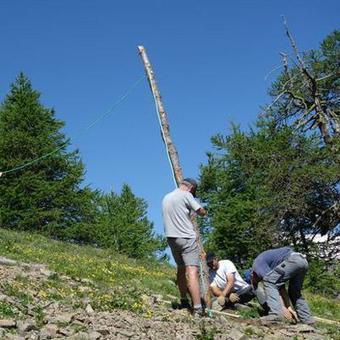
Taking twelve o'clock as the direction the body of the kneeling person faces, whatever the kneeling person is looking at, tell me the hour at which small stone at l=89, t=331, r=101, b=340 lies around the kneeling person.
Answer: The small stone is roughly at 11 o'clock from the kneeling person.

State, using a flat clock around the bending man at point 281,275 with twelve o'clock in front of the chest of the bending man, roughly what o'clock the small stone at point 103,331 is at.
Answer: The small stone is roughly at 10 o'clock from the bending man.

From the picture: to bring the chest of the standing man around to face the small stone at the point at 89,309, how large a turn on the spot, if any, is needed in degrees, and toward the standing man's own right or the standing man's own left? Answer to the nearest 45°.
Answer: approximately 180°

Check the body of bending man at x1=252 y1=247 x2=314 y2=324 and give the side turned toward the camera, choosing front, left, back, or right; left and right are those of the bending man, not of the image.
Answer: left

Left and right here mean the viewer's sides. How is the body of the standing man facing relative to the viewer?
facing away from the viewer and to the right of the viewer

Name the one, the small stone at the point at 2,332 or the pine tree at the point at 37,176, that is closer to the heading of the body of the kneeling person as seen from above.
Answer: the small stone

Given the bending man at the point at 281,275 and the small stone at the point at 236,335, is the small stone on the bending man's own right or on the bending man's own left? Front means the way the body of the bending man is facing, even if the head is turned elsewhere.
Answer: on the bending man's own left

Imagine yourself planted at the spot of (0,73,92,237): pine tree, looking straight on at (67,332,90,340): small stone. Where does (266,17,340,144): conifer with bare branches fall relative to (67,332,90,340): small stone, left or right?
left

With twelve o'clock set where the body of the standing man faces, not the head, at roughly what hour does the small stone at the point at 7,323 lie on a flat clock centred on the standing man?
The small stone is roughly at 6 o'clock from the standing man.

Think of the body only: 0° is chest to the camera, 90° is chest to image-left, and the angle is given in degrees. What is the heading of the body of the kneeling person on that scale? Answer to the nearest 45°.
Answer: approximately 45°

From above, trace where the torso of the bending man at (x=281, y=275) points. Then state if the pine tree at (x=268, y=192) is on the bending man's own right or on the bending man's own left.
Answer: on the bending man's own right

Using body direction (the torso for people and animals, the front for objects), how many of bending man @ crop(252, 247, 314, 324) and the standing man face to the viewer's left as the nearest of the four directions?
1
